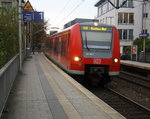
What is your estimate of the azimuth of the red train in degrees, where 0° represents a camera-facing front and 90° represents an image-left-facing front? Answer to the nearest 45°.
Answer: approximately 315°

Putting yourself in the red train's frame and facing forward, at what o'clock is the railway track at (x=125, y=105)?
The railway track is roughly at 1 o'clock from the red train.
